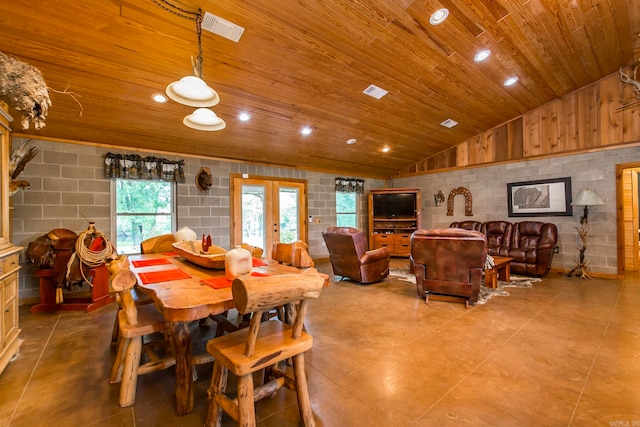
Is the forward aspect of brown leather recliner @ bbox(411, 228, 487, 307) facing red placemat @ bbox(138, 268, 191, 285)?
no

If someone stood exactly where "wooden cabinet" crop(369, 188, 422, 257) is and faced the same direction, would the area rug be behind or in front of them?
in front

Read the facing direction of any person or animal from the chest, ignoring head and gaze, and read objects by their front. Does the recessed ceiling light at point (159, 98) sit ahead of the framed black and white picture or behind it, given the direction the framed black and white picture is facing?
ahead

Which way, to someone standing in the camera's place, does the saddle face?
facing to the right of the viewer

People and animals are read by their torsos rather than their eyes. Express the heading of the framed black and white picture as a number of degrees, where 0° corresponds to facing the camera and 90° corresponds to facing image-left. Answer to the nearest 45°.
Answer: approximately 45°

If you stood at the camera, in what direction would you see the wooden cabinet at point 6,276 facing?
facing to the right of the viewer

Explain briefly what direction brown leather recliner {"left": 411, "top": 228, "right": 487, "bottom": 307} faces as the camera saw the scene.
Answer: facing away from the viewer

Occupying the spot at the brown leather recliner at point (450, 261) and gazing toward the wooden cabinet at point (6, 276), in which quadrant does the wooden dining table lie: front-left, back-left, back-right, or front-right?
front-left

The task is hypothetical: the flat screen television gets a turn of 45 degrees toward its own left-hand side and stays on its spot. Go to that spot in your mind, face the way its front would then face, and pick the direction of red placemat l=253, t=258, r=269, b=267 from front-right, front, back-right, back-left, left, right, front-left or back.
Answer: front-right

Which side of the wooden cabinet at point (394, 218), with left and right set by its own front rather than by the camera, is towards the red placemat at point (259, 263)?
front

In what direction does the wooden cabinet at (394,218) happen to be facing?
toward the camera

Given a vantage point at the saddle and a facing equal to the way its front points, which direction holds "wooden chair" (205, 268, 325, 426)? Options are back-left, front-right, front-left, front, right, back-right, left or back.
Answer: right

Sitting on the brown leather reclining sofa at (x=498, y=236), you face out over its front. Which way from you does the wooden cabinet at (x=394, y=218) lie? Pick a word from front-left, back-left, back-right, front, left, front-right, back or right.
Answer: front-right
